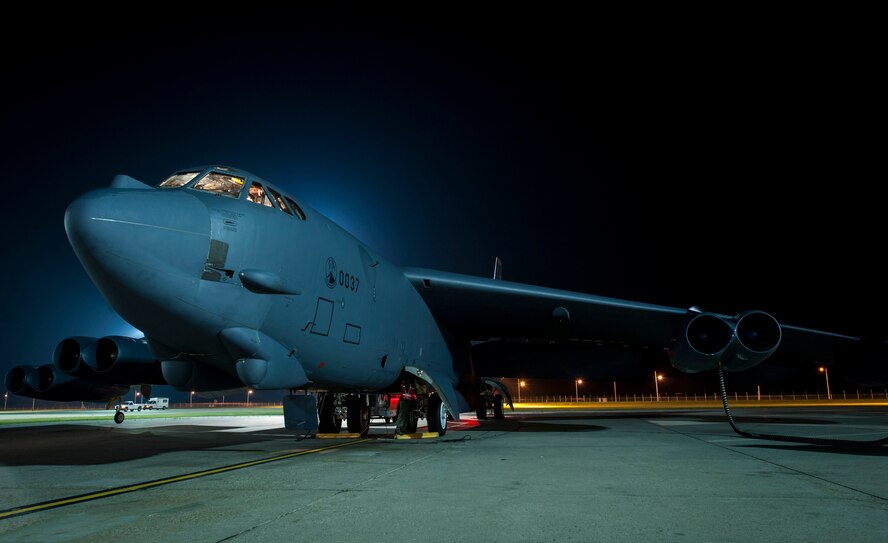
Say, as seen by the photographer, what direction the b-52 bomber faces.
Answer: facing the viewer and to the left of the viewer

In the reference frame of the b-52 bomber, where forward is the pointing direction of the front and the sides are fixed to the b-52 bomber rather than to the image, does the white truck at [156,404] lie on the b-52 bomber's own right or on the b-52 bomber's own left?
on the b-52 bomber's own right
